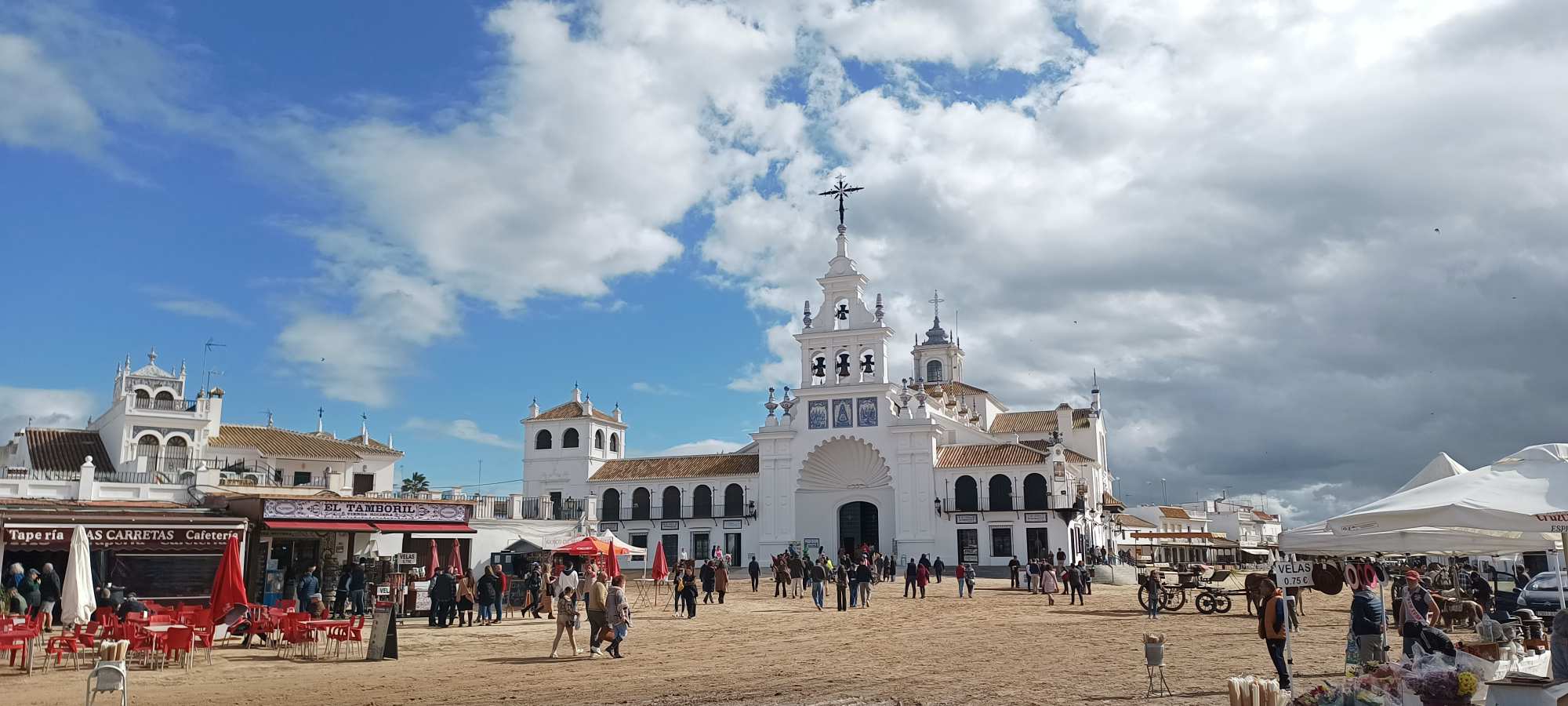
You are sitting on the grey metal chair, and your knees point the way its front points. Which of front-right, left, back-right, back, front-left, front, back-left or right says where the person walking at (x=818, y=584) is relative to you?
front-right

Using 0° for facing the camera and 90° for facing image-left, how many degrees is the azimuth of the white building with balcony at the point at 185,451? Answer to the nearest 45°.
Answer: approximately 315°

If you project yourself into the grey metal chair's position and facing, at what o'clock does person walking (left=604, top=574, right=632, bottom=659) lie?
The person walking is roughly at 2 o'clock from the grey metal chair.

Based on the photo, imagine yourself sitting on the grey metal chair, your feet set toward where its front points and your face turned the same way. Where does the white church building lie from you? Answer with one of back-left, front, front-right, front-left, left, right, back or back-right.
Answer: front-right

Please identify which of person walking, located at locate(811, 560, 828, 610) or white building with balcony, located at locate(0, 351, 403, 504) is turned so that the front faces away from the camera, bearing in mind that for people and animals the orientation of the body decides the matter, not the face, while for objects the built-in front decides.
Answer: the person walking

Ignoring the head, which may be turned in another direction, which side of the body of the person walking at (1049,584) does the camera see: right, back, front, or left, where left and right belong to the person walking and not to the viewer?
back

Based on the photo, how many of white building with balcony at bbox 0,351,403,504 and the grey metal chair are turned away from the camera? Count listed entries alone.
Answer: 1

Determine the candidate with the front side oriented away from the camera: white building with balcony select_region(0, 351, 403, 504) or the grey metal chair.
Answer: the grey metal chair

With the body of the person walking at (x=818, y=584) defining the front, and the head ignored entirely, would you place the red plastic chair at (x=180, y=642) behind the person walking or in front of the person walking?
behind

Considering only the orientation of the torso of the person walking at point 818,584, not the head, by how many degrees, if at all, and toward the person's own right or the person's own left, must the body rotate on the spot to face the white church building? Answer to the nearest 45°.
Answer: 0° — they already face it

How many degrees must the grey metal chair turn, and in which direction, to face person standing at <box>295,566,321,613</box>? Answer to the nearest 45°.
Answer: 0° — it already faces them

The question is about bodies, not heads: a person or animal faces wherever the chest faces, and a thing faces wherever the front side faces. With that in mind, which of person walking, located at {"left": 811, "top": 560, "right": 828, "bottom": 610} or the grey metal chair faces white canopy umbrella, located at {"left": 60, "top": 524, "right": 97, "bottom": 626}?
the grey metal chair

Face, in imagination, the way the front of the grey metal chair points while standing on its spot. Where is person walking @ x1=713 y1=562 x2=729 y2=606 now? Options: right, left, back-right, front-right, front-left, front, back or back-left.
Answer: front-right

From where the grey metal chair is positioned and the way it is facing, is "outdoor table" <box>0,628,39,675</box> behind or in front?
in front
